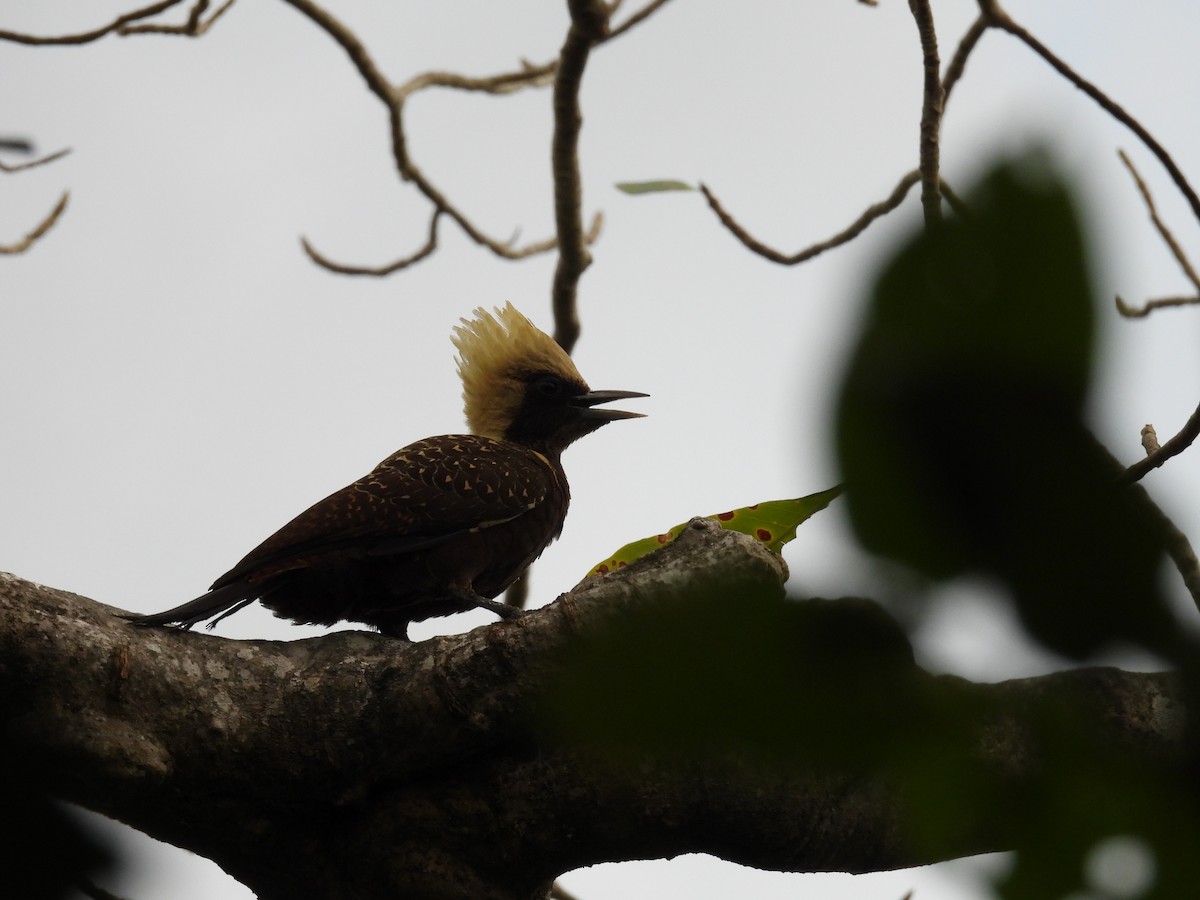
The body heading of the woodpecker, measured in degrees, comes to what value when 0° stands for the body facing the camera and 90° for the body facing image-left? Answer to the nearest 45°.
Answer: approximately 270°

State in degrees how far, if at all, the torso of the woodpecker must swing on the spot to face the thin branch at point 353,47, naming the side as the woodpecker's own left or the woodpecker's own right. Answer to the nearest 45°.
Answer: approximately 90° to the woodpecker's own left

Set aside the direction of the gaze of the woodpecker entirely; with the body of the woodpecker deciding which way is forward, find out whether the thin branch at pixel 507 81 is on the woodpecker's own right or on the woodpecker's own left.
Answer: on the woodpecker's own left
